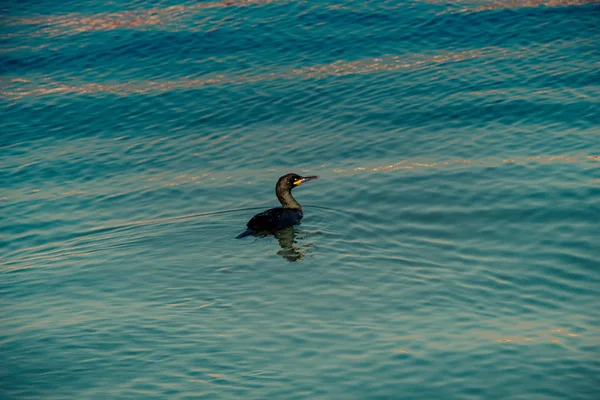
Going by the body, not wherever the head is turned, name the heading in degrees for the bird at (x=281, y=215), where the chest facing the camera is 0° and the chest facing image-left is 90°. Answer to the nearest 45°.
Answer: approximately 270°
